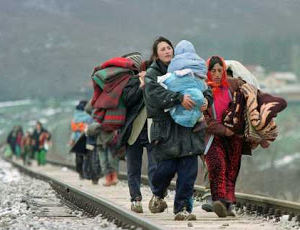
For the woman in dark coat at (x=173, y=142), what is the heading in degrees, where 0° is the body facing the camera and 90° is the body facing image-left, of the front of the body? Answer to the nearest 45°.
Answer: approximately 315°
